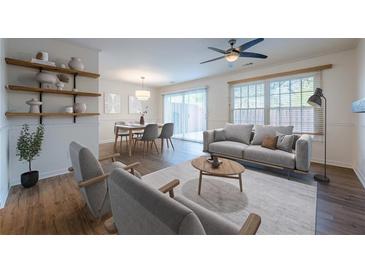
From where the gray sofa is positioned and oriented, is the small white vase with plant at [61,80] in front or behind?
in front

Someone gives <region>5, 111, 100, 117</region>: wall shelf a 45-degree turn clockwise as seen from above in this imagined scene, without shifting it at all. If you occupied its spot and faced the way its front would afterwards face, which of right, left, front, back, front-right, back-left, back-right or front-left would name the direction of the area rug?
left

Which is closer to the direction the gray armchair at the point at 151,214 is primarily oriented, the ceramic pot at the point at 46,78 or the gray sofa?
the gray sofa

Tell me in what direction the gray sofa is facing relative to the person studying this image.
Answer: facing the viewer and to the left of the viewer

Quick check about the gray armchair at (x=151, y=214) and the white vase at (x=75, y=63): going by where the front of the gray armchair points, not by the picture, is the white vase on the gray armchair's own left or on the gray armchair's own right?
on the gray armchair's own left

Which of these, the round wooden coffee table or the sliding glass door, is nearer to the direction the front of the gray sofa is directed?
the round wooden coffee table

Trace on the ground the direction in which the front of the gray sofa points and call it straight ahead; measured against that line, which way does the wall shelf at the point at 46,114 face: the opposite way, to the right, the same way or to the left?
to the left

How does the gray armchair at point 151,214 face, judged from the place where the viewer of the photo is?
facing away from the viewer and to the right of the viewer

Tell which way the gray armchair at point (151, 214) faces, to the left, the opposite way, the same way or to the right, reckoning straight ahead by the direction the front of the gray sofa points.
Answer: the opposite way

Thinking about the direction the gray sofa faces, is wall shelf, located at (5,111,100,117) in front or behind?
in front

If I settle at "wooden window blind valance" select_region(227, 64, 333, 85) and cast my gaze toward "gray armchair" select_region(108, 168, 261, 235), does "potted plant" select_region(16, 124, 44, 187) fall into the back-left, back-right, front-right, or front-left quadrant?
front-right

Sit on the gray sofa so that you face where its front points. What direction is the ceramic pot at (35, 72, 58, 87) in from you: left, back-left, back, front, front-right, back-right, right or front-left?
front
